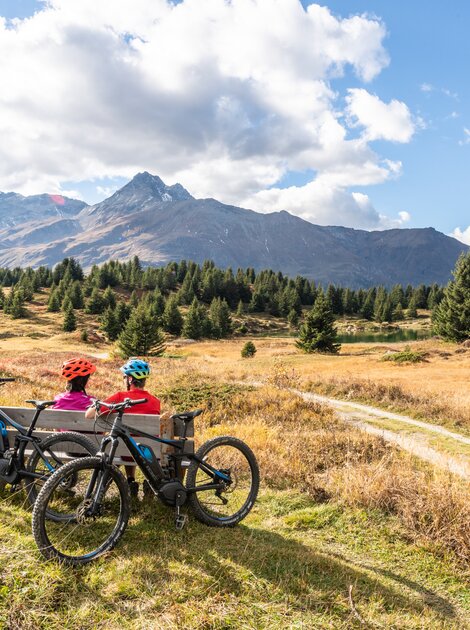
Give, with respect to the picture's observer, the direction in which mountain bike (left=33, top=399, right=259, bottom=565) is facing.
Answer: facing the viewer and to the left of the viewer

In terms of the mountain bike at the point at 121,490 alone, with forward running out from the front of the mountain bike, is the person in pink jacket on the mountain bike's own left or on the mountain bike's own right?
on the mountain bike's own right

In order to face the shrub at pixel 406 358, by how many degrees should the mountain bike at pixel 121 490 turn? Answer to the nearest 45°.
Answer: approximately 180°
